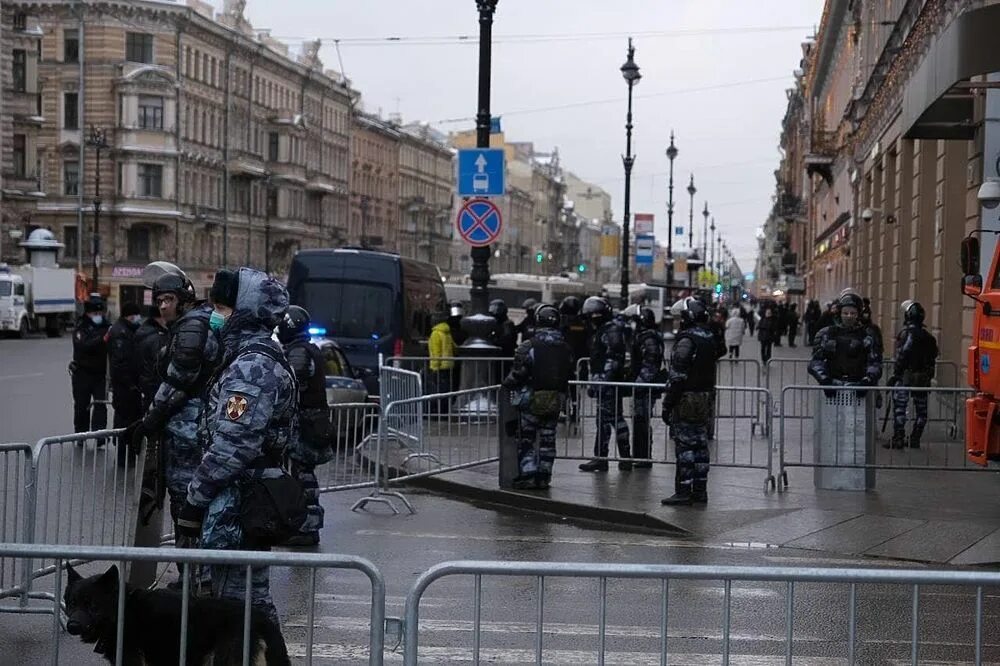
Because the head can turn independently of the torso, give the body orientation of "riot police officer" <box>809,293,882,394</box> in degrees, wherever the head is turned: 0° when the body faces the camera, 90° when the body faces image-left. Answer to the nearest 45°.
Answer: approximately 0°

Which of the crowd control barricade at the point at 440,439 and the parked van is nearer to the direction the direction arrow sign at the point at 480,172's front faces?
the crowd control barricade

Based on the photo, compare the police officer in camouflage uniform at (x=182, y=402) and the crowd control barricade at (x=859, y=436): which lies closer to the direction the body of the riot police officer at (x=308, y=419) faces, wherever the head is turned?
the police officer in camouflage uniform

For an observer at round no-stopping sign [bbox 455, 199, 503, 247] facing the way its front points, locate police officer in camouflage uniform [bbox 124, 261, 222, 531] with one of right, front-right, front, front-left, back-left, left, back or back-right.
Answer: front

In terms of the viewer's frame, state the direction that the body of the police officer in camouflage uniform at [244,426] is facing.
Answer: to the viewer's left

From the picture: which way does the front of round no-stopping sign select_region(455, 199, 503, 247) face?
toward the camera

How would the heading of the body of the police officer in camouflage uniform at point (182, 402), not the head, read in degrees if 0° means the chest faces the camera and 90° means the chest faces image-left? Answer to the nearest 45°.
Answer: approximately 90°

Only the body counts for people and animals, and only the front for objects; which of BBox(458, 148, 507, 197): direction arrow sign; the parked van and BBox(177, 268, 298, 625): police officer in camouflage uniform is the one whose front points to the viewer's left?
the police officer in camouflage uniform
